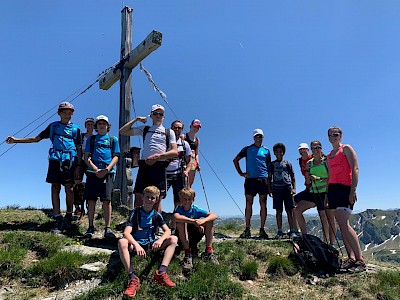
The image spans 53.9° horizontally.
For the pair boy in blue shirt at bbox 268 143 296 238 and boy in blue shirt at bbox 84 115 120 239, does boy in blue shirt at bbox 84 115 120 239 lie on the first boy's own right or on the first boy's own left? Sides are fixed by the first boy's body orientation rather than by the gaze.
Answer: on the first boy's own right

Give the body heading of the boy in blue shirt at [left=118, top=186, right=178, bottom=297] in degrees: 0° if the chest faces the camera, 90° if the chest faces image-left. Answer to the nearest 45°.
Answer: approximately 0°

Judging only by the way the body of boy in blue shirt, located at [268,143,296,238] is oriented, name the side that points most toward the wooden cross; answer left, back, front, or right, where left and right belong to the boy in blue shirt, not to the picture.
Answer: right

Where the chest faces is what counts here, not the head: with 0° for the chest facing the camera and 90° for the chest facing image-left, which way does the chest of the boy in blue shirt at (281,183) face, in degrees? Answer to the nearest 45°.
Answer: approximately 0°

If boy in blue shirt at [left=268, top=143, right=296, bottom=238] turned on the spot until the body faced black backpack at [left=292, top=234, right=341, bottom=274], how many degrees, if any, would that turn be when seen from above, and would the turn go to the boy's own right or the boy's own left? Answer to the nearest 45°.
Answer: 0° — they already face it
